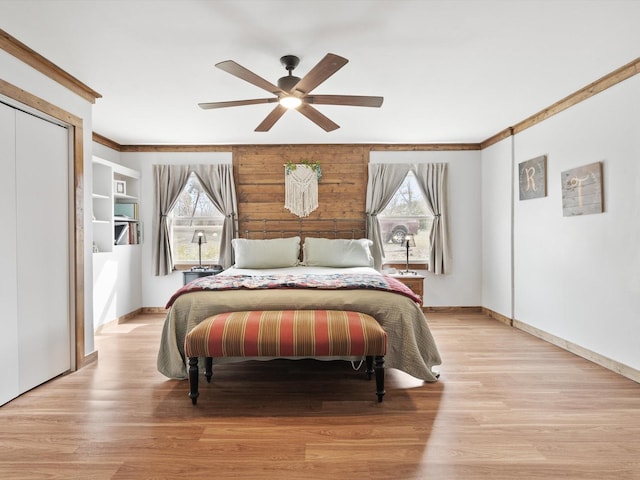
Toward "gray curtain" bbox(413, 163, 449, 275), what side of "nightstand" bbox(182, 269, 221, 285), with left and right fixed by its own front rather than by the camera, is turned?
left

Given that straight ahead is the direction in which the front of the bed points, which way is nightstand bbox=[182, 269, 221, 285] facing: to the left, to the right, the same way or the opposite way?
the same way

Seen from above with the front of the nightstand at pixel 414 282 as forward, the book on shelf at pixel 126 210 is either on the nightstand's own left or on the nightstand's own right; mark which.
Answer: on the nightstand's own right

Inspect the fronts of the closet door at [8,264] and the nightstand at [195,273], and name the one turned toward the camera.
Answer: the nightstand

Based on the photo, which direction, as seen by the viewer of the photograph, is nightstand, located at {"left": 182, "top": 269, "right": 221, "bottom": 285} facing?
facing the viewer

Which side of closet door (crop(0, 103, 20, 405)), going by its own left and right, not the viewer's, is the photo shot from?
right

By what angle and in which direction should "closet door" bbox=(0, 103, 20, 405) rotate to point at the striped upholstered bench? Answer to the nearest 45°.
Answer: approximately 45° to its right

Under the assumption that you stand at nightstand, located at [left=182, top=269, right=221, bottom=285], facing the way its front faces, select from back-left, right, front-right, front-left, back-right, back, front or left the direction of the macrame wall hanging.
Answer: left

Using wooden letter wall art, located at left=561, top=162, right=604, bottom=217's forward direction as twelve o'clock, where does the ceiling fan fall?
The ceiling fan is roughly at 12 o'clock from the wooden letter wall art.

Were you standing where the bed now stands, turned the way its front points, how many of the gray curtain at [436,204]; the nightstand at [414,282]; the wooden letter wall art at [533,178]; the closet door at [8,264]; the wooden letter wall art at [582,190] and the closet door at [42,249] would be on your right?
2

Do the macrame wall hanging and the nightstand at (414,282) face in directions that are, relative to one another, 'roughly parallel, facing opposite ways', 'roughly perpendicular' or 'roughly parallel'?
roughly parallel

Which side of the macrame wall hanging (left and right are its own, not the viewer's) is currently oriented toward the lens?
front

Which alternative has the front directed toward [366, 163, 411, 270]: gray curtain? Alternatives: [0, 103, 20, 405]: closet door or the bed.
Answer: the closet door

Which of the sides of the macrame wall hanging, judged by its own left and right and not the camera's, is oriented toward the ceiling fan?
front

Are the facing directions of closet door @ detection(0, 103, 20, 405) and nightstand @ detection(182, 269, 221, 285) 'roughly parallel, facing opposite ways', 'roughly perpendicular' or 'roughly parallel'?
roughly perpendicular

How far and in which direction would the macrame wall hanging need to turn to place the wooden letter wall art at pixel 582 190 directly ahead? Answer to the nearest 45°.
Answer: approximately 45° to its left

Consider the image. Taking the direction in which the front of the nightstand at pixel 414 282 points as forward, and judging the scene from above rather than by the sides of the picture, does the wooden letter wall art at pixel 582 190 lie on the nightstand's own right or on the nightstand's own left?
on the nightstand's own left

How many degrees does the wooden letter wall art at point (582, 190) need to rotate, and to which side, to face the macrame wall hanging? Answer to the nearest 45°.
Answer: approximately 45° to its right
